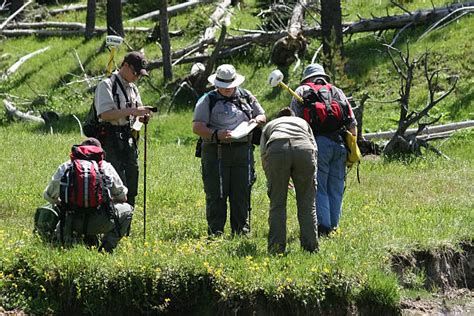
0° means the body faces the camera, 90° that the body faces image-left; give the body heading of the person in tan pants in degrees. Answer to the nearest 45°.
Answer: approximately 180°

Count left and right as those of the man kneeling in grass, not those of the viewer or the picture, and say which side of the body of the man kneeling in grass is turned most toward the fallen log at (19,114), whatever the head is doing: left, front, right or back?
front

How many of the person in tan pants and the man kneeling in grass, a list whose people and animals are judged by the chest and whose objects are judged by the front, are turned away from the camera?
2

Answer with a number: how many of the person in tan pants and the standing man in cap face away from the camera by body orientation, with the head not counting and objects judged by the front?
1

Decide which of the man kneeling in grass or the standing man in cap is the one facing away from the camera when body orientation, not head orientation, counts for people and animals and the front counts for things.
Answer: the man kneeling in grass

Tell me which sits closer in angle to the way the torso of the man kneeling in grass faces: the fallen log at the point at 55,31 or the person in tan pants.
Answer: the fallen log

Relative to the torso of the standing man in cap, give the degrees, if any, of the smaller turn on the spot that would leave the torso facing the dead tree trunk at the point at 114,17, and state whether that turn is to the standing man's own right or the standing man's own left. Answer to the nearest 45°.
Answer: approximately 135° to the standing man's own left

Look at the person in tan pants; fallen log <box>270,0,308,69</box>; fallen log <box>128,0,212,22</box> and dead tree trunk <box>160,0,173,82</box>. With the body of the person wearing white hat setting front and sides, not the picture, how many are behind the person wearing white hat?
3

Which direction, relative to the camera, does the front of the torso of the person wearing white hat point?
toward the camera

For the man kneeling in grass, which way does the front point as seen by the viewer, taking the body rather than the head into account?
away from the camera

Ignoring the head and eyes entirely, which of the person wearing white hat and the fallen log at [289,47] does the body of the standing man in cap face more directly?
the person wearing white hat

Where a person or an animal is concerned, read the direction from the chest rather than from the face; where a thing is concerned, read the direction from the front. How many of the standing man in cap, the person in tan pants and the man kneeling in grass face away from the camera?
2

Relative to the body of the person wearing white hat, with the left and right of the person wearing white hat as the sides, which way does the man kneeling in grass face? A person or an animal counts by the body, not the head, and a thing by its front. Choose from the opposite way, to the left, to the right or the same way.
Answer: the opposite way

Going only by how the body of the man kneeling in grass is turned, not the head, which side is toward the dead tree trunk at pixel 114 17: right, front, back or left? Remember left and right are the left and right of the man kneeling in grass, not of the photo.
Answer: front

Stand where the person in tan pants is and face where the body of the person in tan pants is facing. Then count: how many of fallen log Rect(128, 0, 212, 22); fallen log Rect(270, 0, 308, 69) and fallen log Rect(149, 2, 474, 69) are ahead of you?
3
